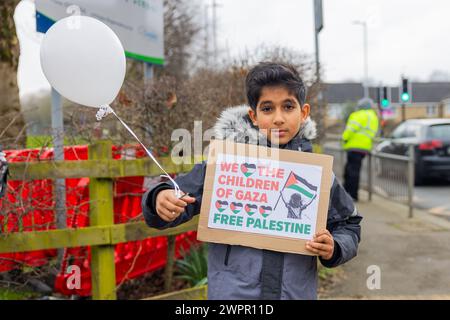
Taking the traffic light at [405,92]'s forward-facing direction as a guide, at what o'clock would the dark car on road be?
The dark car on road is roughly at 12 o'clock from the traffic light.

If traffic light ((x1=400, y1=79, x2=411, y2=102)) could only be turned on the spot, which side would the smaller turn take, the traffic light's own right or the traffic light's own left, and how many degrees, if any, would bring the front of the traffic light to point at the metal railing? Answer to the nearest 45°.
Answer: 0° — it already faces it

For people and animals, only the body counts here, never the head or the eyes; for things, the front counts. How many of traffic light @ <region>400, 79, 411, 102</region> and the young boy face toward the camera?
2

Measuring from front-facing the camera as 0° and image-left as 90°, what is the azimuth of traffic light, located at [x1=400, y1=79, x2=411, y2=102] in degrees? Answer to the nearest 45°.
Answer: approximately 0°

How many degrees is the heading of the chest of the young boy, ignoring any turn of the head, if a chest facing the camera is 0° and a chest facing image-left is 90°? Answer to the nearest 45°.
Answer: approximately 0°

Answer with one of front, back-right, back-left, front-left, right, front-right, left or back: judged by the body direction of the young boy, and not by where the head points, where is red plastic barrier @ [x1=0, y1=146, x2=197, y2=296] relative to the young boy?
back-right
